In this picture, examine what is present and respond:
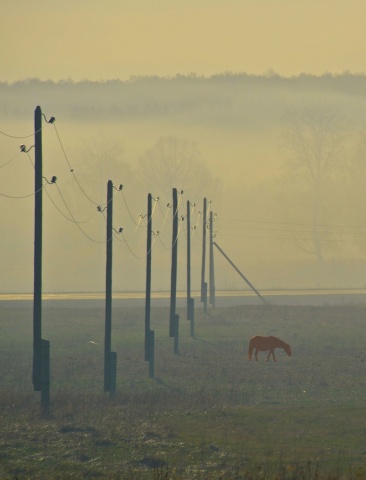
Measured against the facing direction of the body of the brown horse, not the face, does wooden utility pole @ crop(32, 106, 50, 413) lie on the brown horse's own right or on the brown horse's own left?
on the brown horse's own right

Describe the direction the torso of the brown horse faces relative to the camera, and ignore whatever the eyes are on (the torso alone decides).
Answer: to the viewer's right
